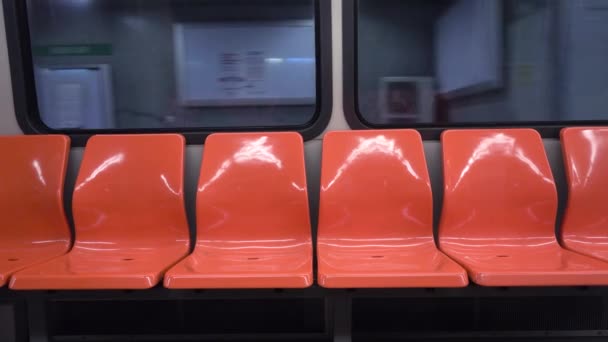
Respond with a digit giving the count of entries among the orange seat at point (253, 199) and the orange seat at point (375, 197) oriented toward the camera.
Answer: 2

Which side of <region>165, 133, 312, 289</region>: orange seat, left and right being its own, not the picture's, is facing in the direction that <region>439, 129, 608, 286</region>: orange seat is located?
left

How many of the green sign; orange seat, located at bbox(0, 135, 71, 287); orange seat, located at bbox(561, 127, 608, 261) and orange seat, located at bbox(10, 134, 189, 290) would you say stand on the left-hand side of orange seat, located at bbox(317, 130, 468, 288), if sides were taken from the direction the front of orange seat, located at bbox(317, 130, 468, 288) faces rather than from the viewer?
1

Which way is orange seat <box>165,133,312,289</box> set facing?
toward the camera

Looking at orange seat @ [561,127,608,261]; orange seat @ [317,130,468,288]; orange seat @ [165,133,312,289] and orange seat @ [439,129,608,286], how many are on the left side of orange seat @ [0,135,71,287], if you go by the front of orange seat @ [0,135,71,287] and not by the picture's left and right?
4

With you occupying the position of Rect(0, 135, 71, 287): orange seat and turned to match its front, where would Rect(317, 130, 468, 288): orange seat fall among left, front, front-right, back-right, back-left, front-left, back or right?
left

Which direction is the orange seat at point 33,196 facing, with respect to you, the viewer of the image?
facing the viewer and to the left of the viewer

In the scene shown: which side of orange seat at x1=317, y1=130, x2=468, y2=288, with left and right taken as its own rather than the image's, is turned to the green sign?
right

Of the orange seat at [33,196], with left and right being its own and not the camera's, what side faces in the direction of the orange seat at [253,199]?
left

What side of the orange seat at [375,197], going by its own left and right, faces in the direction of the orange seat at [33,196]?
right
